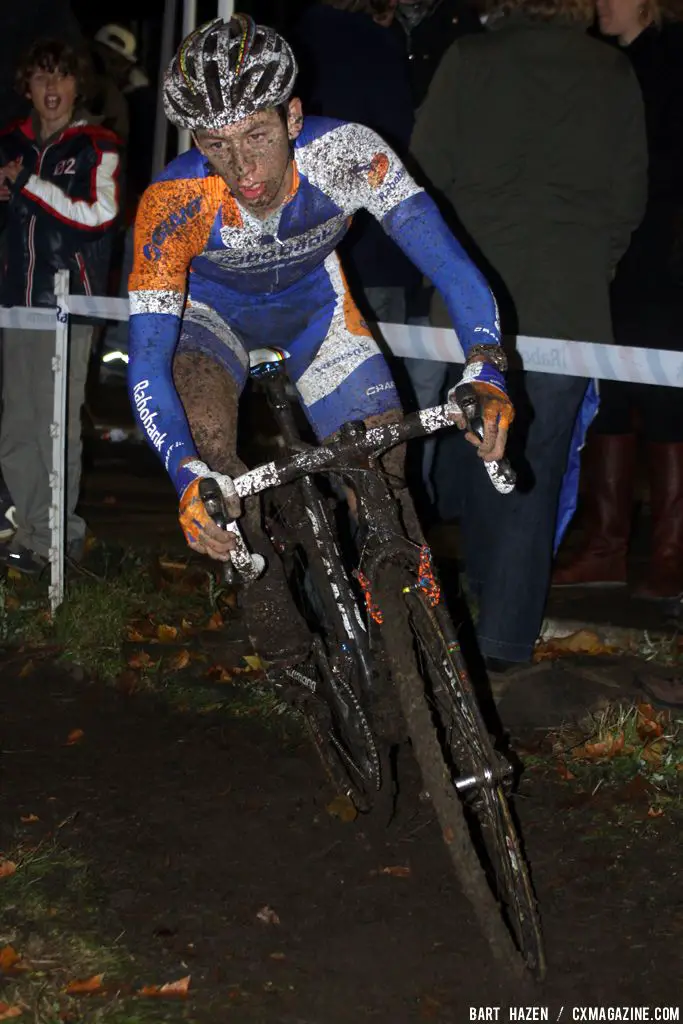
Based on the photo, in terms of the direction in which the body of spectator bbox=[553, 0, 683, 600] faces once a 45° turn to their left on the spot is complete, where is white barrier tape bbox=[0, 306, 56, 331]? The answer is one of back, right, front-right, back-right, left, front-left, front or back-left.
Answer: right

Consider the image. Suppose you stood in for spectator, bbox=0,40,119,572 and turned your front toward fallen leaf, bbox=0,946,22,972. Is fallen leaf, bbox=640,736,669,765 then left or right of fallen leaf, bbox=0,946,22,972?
left

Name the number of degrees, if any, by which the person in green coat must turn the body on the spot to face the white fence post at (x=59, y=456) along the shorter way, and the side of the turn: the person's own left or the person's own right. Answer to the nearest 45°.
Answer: approximately 90° to the person's own left

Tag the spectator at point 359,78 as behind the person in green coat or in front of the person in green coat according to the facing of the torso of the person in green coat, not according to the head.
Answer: in front

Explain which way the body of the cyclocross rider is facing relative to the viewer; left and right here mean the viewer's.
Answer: facing the viewer

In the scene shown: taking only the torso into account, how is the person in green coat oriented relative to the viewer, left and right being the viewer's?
facing away from the viewer

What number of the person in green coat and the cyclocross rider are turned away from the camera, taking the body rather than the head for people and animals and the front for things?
1

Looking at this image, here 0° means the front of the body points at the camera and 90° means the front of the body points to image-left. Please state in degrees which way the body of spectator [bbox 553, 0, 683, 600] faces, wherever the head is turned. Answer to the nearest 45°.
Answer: approximately 45°

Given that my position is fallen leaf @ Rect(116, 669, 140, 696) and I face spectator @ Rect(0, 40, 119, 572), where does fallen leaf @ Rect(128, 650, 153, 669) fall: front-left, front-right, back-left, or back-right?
front-right

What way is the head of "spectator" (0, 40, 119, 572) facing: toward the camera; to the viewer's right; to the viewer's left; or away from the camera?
toward the camera

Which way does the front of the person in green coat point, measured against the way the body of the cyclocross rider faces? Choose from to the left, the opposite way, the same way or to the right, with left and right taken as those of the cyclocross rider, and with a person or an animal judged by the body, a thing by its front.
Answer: the opposite way

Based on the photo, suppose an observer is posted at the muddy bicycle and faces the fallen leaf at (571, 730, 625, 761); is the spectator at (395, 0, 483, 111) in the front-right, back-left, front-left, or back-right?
front-left

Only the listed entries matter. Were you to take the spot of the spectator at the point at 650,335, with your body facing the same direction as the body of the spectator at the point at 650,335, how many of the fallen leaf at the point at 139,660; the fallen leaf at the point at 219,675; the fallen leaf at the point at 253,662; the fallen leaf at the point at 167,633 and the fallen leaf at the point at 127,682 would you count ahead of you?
5
